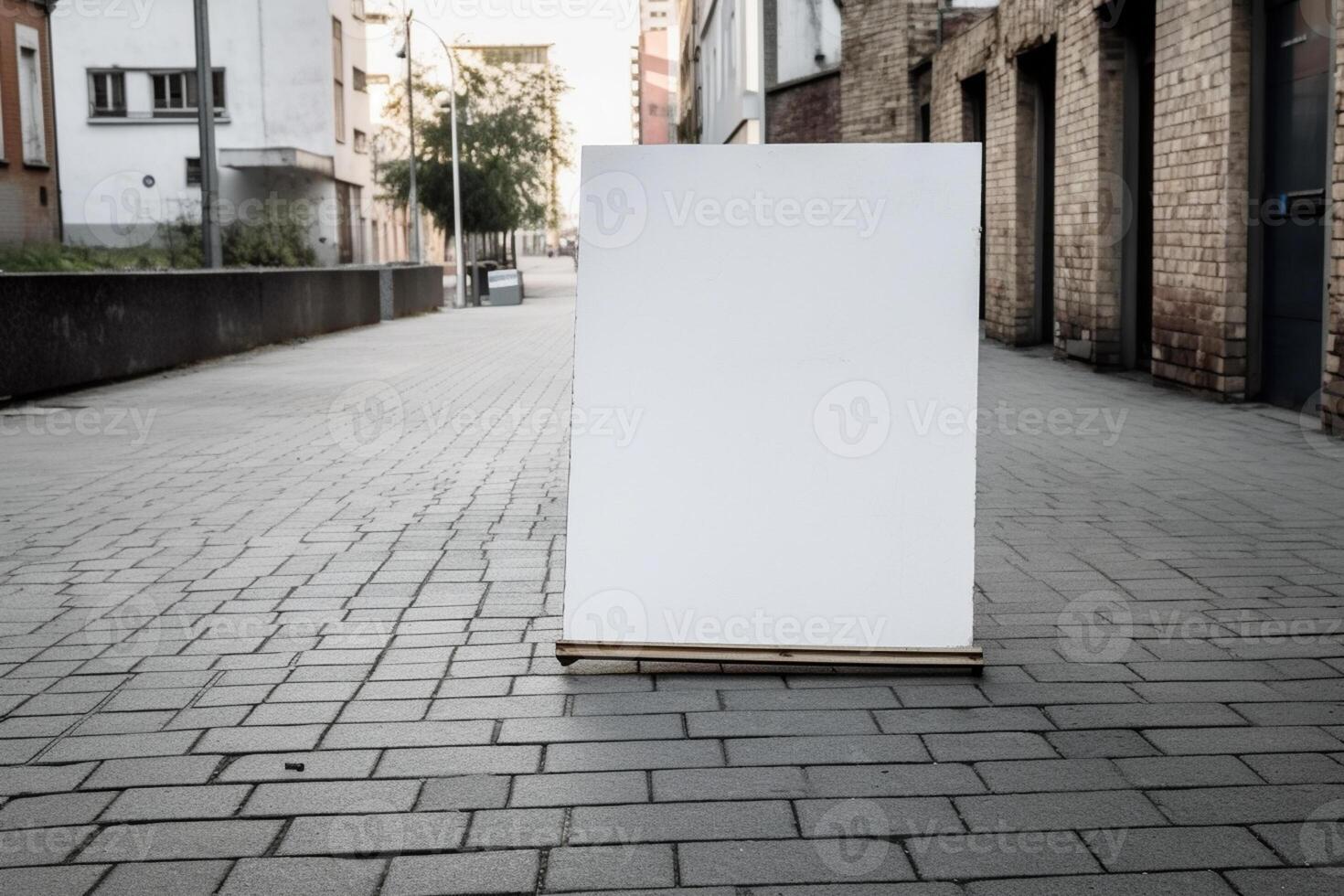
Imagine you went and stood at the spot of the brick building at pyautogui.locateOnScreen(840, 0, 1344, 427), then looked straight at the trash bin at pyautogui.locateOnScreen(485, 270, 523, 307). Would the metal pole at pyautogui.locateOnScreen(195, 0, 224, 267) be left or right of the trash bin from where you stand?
left

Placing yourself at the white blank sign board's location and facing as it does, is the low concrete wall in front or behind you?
behind

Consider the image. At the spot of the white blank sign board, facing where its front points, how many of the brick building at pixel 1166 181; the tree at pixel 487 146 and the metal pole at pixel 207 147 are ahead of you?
0

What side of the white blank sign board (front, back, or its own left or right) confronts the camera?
front

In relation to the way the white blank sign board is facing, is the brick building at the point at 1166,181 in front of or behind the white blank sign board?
behind

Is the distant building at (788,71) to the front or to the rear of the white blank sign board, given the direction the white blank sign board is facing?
to the rear

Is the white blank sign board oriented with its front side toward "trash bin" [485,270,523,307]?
no

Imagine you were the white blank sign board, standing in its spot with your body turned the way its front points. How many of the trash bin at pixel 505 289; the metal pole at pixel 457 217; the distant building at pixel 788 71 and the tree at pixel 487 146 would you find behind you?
4

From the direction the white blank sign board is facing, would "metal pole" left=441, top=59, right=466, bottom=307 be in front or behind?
behind

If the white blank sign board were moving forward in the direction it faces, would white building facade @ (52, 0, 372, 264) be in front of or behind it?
behind

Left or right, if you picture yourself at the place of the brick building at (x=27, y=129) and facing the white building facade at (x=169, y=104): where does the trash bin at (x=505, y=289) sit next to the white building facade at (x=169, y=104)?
right

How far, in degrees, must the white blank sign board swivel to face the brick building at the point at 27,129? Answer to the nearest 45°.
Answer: approximately 135° to its right

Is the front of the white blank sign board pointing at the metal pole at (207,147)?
no

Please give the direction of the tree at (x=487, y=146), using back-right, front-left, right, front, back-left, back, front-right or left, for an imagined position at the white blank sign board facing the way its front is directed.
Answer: back
